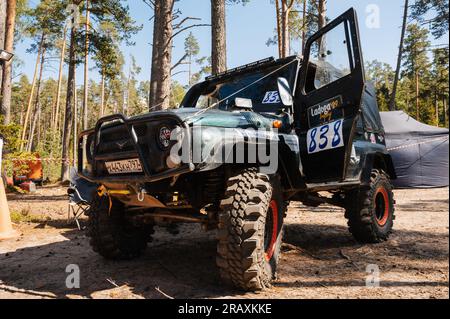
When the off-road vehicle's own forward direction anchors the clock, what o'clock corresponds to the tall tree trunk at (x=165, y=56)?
The tall tree trunk is roughly at 4 o'clock from the off-road vehicle.

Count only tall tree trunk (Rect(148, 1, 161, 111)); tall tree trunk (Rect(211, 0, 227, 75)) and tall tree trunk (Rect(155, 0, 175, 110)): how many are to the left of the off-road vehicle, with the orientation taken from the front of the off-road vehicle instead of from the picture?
0

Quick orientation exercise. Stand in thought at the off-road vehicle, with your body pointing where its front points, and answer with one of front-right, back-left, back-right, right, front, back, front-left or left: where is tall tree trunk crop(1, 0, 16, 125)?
right

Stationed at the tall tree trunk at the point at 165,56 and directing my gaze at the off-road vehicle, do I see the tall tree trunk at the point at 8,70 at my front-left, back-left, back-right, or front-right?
back-right

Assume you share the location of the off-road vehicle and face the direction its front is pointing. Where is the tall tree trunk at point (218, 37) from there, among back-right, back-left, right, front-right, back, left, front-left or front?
back-right

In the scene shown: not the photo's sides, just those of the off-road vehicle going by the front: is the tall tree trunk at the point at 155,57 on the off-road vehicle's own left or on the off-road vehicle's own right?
on the off-road vehicle's own right

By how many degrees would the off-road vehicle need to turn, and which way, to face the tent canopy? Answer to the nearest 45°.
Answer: approximately 180°

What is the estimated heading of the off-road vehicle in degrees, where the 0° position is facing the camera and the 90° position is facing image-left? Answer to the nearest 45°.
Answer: approximately 45°
